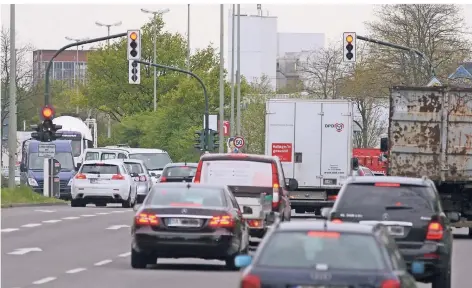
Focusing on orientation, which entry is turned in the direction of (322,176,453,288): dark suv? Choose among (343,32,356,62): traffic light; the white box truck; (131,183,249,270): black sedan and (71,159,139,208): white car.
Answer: the traffic light

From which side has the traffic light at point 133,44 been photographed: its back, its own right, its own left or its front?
front

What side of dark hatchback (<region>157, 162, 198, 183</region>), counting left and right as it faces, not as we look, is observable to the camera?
back

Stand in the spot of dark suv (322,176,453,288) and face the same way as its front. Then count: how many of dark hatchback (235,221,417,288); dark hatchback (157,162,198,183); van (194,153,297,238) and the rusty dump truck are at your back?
1

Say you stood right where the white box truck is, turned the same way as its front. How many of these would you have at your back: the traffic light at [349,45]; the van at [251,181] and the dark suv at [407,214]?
2

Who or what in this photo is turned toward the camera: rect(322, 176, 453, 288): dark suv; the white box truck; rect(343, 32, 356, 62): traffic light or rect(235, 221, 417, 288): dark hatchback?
the traffic light

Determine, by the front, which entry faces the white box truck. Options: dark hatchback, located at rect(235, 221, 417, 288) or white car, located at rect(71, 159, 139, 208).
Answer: the dark hatchback

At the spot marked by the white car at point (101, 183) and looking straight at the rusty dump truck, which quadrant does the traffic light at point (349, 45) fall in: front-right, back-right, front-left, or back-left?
front-left

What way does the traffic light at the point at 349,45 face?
toward the camera

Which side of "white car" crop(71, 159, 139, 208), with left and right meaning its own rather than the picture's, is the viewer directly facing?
back

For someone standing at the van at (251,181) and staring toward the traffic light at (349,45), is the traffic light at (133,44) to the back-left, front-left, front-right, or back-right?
front-left

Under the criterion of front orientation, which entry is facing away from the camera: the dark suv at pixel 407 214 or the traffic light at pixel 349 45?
the dark suv

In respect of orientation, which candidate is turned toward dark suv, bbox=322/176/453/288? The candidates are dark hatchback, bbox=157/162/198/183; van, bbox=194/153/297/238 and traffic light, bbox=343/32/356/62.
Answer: the traffic light

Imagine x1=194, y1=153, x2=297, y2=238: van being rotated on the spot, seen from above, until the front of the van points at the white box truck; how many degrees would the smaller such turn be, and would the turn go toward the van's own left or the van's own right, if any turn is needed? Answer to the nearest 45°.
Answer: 0° — it already faces it

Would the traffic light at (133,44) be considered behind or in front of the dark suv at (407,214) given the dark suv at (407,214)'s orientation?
in front

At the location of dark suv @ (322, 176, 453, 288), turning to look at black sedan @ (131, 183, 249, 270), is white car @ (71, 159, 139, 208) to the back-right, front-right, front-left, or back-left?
front-right

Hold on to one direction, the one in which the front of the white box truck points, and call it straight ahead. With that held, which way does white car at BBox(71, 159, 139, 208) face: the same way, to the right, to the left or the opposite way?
the same way

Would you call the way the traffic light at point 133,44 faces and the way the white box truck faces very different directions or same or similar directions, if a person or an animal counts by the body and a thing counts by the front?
very different directions

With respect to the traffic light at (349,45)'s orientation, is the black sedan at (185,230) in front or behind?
in front

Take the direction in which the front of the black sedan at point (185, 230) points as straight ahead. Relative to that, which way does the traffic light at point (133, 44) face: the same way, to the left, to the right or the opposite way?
the opposite way

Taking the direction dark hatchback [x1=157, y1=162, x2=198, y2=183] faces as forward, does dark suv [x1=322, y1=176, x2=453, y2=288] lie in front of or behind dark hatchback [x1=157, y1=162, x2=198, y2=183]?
behind

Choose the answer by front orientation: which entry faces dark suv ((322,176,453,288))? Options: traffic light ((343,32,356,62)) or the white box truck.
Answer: the traffic light

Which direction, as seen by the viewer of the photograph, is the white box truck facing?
facing away from the viewer

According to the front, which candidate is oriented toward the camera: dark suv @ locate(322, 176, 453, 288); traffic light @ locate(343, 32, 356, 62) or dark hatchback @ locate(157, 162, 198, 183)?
the traffic light
